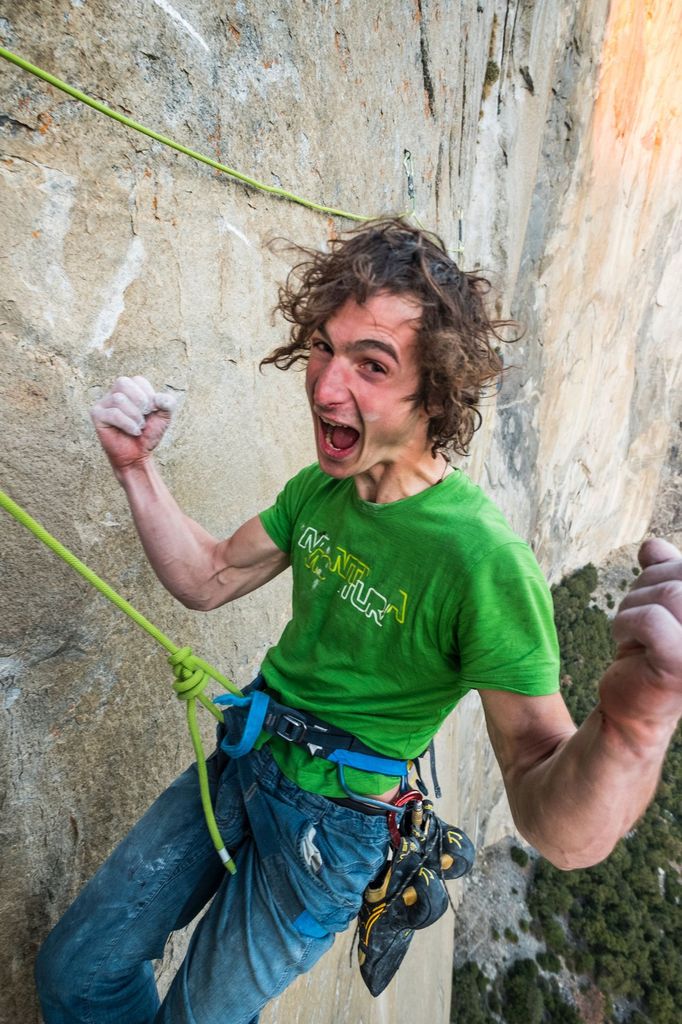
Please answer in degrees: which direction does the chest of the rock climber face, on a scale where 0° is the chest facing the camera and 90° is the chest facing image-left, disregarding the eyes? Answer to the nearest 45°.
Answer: approximately 45°
